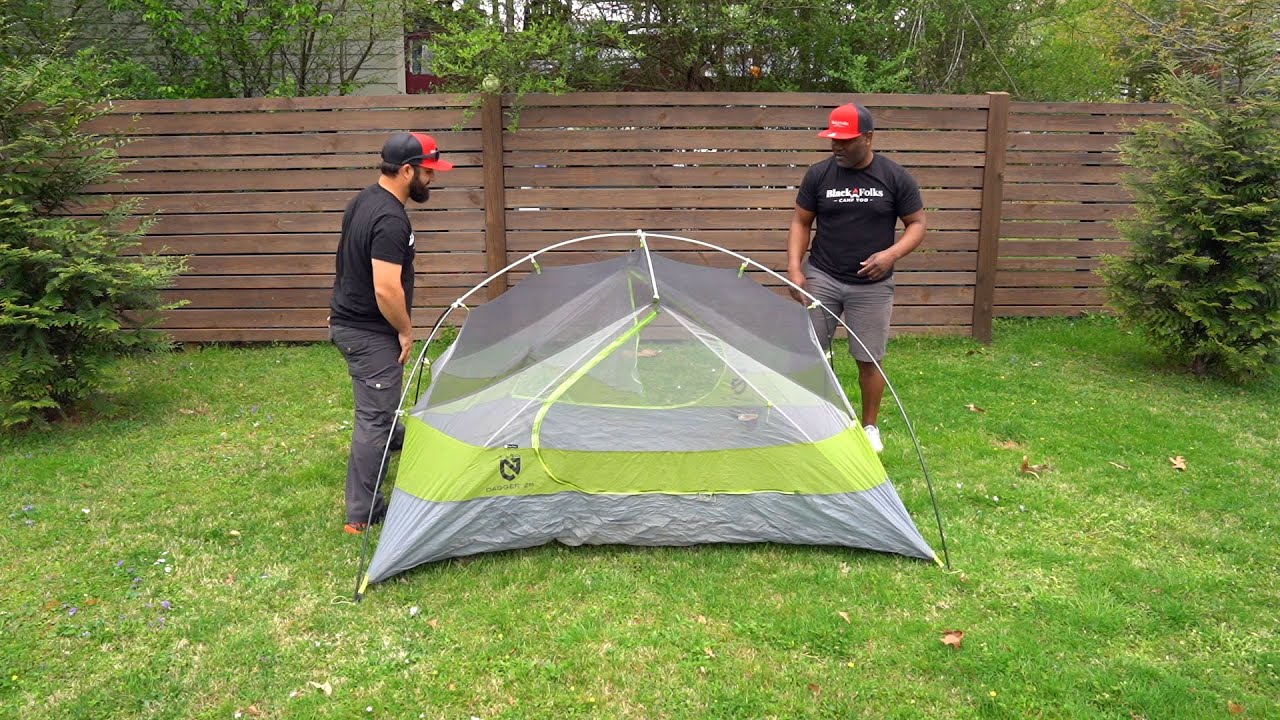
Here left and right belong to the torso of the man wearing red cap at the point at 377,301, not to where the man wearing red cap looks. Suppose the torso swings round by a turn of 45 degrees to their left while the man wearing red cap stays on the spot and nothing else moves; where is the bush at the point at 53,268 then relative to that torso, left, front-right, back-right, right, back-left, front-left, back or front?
left

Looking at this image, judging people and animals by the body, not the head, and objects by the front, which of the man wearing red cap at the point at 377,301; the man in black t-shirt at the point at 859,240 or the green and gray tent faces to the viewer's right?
the man wearing red cap

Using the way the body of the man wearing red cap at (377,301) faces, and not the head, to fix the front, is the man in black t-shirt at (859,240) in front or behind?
in front

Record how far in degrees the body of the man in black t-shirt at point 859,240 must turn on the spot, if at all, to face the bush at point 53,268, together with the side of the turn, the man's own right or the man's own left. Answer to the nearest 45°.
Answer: approximately 90° to the man's own right

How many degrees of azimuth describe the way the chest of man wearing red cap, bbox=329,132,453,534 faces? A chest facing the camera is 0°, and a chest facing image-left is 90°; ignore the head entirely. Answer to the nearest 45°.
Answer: approximately 270°

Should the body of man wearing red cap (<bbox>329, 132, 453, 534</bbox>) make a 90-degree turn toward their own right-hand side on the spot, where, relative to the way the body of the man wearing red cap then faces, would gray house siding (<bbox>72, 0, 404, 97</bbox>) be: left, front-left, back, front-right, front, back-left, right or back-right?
back

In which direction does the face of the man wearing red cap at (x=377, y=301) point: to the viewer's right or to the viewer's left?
to the viewer's right

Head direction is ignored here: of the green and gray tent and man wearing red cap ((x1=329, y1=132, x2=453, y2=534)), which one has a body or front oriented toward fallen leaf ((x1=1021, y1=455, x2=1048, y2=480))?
the man wearing red cap

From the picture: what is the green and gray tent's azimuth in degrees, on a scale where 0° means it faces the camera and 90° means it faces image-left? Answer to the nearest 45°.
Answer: approximately 0°

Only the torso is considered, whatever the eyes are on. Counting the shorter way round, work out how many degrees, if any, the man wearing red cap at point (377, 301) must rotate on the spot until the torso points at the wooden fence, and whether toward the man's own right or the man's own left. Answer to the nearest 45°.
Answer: approximately 90° to the man's own left
